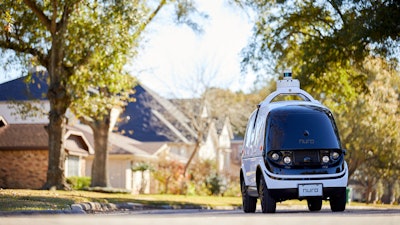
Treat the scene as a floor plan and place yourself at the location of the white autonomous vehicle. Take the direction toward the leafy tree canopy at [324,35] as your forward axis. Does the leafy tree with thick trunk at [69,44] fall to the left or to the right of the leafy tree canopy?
left

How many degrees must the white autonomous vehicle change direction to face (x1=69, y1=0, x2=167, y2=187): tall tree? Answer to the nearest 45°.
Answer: approximately 135° to its right

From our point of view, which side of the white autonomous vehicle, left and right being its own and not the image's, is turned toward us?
front

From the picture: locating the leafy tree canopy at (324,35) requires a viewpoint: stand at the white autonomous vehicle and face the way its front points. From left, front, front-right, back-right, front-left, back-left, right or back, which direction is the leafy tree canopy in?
back

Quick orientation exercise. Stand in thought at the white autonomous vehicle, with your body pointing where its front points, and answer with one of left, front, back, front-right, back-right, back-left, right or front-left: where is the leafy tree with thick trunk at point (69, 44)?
back-right
